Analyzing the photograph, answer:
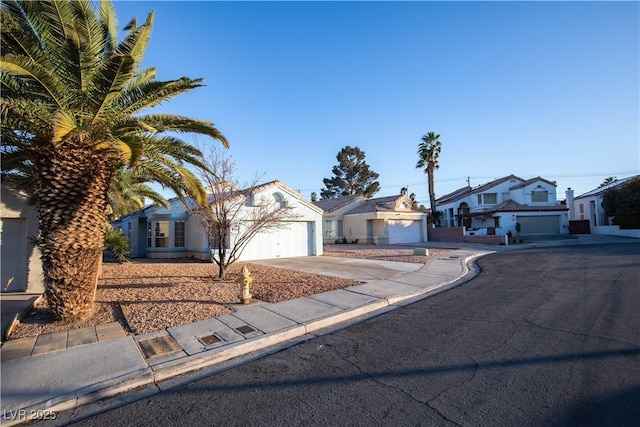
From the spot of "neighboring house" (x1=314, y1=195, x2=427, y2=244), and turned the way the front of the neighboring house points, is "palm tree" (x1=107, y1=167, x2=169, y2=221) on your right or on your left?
on your right

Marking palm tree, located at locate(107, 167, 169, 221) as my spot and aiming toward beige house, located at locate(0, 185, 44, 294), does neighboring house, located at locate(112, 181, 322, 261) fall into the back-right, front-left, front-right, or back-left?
back-left

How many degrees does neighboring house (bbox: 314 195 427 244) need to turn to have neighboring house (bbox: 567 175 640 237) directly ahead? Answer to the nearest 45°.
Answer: approximately 45° to its left

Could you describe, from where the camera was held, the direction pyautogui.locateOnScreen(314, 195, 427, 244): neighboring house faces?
facing the viewer and to the right of the viewer

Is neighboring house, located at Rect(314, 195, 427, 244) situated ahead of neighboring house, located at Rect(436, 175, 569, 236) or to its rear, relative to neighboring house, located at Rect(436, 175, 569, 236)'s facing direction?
ahead

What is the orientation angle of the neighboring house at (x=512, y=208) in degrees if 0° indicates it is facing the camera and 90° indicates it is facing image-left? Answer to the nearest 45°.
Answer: approximately 0°

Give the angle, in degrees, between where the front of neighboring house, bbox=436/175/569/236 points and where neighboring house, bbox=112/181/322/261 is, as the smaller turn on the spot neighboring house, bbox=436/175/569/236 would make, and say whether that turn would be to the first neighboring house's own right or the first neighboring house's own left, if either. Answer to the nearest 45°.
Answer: approximately 45° to the first neighboring house's own right

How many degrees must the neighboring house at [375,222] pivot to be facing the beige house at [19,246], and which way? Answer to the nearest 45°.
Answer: approximately 90° to its right

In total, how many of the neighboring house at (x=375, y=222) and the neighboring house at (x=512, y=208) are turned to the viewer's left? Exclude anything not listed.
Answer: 0

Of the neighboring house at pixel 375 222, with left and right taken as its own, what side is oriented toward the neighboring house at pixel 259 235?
right

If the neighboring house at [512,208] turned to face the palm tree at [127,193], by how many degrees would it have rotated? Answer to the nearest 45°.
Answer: approximately 45° to its right
